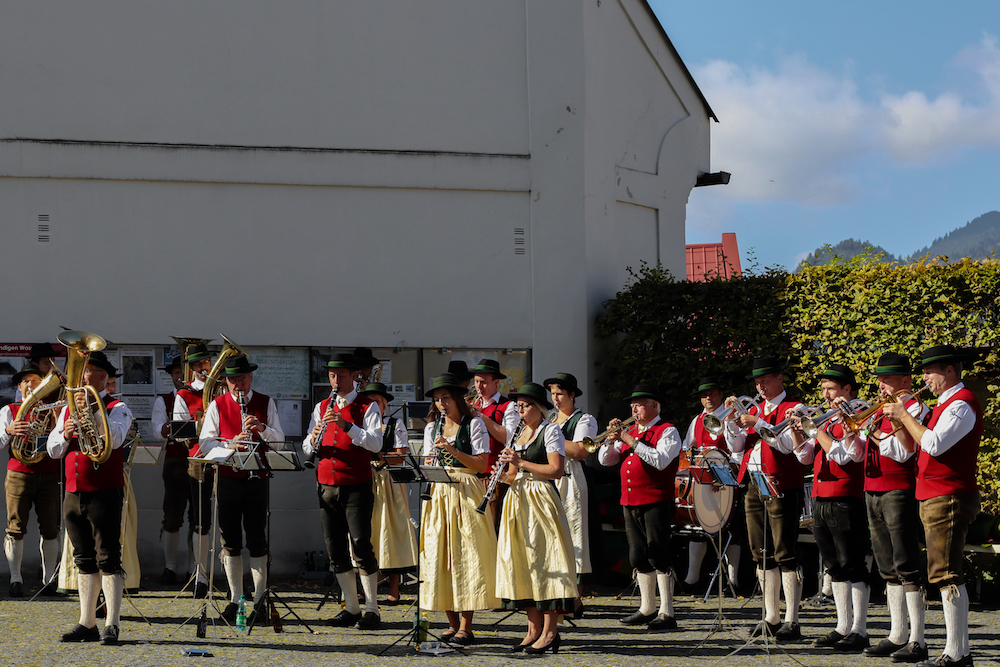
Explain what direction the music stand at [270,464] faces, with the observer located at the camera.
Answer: facing away from the viewer

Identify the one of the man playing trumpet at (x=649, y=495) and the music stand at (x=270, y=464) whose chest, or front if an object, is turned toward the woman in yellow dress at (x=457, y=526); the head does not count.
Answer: the man playing trumpet

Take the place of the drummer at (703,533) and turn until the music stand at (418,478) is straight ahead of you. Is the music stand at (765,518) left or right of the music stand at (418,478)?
left

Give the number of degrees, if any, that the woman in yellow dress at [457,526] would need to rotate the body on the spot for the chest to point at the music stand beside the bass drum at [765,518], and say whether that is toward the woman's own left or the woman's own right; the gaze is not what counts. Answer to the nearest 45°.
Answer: approximately 135° to the woman's own left

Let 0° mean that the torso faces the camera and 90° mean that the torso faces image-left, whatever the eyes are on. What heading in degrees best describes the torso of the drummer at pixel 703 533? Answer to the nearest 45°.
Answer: approximately 45°

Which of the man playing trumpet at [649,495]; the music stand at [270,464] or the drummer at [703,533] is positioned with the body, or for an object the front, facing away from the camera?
the music stand

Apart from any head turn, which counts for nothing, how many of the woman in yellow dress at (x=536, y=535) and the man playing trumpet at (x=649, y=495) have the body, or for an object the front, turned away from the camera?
0

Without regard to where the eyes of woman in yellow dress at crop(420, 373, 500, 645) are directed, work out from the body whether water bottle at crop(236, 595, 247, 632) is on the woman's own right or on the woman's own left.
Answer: on the woman's own right
